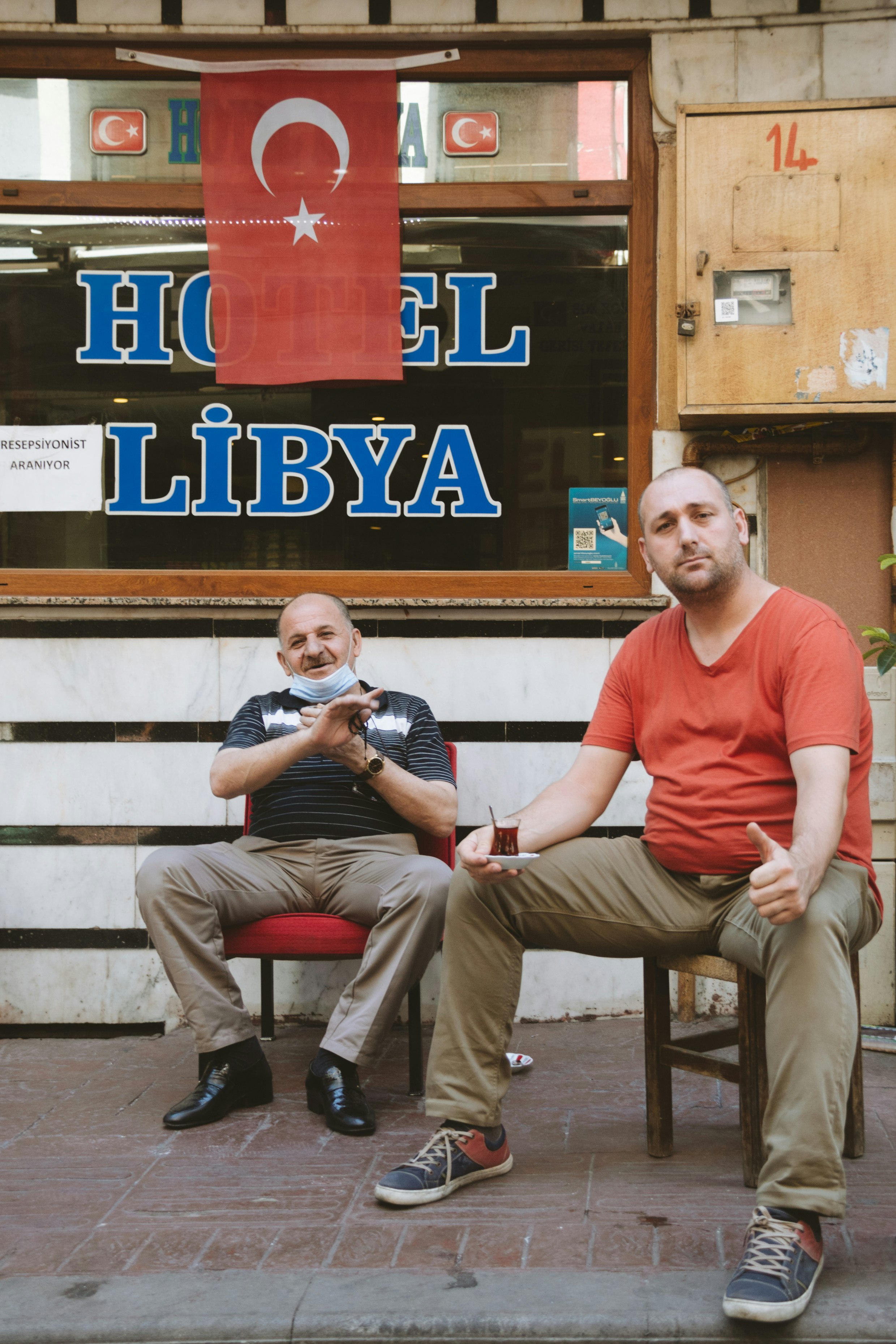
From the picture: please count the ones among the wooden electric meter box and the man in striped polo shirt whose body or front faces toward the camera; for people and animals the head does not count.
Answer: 2

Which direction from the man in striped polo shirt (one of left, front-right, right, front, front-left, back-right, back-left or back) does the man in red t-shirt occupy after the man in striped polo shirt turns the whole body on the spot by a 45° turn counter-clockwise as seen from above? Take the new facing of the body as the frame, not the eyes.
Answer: front

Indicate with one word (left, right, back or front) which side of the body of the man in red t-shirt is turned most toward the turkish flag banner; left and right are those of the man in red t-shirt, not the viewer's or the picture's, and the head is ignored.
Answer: right

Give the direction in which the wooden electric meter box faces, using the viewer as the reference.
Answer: facing the viewer

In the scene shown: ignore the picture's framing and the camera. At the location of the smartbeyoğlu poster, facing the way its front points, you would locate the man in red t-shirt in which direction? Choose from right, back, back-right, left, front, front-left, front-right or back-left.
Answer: front

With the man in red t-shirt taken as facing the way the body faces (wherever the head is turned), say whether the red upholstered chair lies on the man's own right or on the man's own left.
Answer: on the man's own right

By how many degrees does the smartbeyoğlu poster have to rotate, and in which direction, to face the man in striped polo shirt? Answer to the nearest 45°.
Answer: approximately 45° to its right

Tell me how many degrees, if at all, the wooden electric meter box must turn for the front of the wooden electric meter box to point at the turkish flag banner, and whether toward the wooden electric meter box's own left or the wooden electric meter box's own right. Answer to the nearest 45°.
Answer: approximately 90° to the wooden electric meter box's own right

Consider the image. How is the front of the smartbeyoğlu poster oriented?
toward the camera

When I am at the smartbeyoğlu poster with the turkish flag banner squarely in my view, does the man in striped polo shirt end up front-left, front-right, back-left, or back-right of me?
front-left

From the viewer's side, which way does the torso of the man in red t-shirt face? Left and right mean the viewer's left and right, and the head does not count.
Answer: facing the viewer and to the left of the viewer
